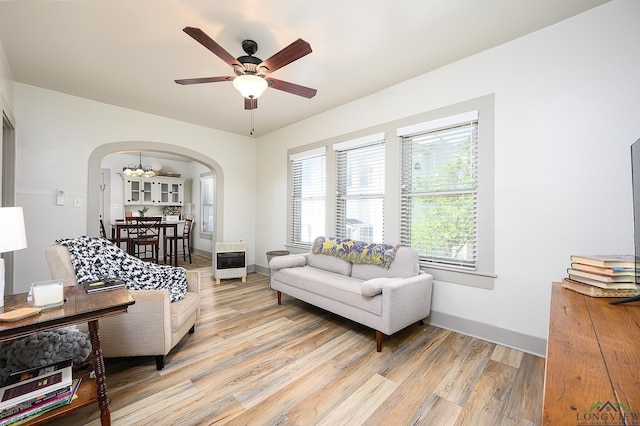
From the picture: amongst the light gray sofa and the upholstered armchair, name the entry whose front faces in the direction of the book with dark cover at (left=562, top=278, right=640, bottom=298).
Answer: the upholstered armchair

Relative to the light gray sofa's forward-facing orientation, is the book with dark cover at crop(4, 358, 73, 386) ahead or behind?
ahead

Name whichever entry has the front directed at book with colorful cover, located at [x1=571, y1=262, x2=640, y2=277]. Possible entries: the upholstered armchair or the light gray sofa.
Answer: the upholstered armchair

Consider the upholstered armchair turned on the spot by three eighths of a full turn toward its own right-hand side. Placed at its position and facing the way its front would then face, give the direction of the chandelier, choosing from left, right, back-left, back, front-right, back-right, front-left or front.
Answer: right

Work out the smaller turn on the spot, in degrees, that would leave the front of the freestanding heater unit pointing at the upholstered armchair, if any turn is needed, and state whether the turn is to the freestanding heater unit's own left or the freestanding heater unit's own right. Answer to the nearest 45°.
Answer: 0° — it already faces it

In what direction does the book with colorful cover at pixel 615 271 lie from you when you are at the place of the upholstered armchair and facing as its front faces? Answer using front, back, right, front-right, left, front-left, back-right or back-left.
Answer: front

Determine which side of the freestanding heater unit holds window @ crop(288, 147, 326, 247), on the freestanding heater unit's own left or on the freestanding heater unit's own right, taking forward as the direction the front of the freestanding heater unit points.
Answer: on the freestanding heater unit's own left

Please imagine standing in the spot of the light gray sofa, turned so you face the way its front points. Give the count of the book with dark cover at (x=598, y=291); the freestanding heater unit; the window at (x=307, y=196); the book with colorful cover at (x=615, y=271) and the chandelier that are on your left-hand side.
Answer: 2

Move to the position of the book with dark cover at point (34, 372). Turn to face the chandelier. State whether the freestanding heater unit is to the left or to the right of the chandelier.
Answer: right

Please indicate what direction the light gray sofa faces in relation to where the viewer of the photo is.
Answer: facing the viewer and to the left of the viewer

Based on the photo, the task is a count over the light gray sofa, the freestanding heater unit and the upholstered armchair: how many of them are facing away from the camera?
0

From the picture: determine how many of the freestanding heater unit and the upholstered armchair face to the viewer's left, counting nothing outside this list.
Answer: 0

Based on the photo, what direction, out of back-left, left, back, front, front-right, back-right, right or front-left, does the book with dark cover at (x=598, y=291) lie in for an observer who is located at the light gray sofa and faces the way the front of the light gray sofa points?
left

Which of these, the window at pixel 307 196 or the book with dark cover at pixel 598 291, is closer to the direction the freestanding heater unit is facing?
the book with dark cover

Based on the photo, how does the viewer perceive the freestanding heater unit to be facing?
facing the viewer

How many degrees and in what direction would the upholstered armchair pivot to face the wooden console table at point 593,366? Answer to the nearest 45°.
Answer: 0° — it already faces it

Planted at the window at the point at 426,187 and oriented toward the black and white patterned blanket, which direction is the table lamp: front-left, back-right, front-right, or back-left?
front-left

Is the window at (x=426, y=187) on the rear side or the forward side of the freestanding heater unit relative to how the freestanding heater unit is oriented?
on the forward side

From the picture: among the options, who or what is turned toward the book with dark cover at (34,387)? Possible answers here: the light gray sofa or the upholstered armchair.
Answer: the light gray sofa

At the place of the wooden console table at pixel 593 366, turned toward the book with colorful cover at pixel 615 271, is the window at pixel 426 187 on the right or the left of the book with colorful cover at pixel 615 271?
left

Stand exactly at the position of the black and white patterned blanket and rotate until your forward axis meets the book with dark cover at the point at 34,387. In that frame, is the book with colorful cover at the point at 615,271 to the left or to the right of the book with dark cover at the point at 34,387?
left

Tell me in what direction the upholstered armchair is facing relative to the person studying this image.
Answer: facing the viewer and to the right of the viewer
